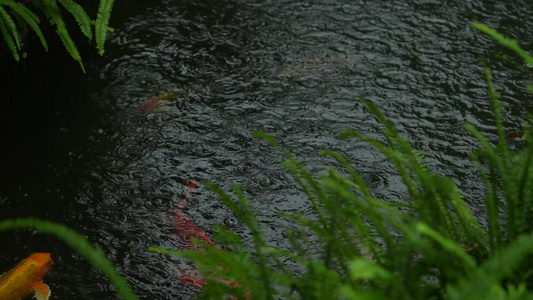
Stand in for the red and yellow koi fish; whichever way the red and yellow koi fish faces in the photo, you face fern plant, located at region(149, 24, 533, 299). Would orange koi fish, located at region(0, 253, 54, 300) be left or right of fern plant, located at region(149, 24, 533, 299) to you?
right

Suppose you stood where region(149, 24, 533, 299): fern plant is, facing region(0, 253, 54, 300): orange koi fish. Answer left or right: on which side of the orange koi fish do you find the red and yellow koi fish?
right

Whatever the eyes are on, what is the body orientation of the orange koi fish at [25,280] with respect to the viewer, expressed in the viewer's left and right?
facing away from the viewer and to the right of the viewer

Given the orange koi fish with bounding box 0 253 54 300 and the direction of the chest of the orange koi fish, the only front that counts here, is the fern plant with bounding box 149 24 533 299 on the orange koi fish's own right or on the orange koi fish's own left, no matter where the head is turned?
on the orange koi fish's own right

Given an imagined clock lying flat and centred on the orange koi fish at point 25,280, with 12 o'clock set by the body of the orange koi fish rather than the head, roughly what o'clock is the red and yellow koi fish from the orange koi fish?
The red and yellow koi fish is roughly at 12 o'clock from the orange koi fish.
